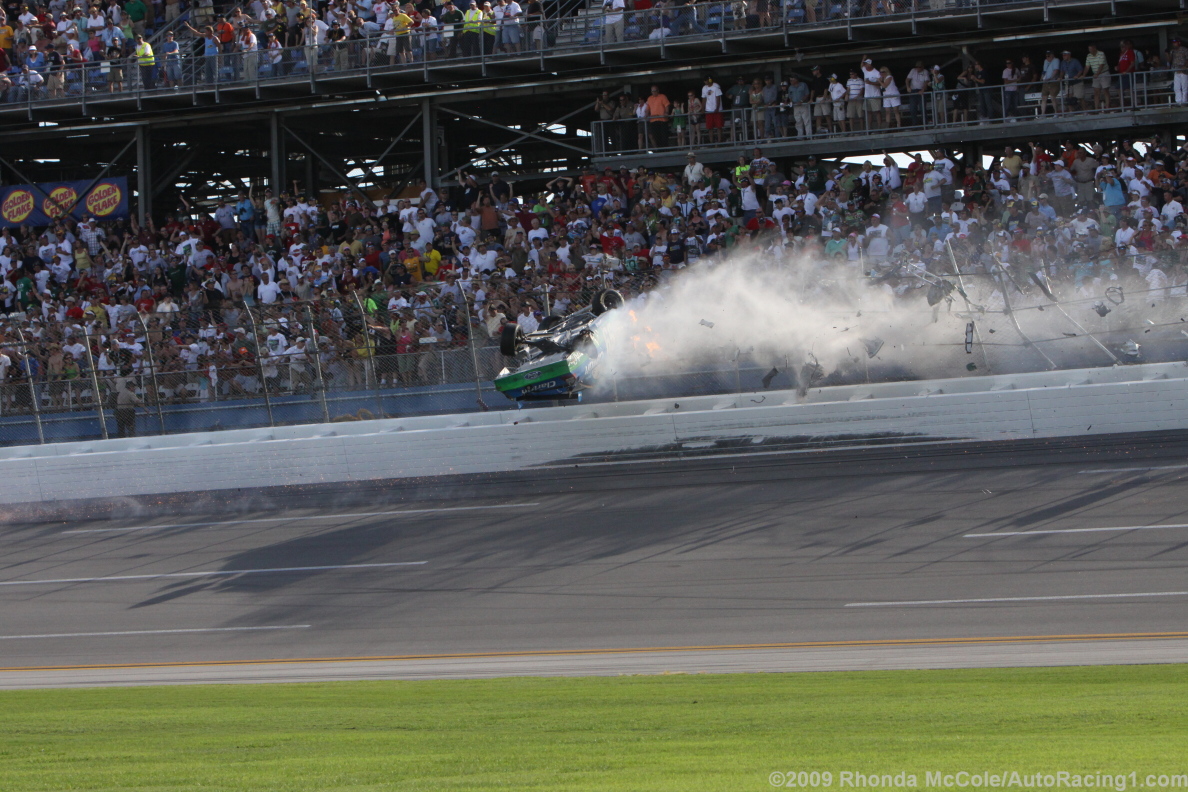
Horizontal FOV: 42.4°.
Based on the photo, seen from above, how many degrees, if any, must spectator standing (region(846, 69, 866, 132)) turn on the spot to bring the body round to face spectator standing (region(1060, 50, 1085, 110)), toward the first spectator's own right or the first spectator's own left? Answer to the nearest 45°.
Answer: approximately 90° to the first spectator's own left

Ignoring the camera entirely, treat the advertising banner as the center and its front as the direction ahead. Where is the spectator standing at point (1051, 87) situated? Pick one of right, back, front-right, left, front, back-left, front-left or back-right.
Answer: front-left

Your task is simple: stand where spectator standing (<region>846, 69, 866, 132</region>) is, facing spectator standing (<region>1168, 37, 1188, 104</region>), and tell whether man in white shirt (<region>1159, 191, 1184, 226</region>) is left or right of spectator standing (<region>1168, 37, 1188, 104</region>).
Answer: right

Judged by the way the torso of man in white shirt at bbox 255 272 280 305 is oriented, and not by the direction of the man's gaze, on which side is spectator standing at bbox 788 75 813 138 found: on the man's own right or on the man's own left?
on the man's own left

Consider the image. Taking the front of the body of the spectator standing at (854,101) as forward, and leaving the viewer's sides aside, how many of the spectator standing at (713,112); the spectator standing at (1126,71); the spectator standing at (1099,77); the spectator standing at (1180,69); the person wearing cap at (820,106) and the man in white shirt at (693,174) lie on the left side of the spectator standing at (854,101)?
3

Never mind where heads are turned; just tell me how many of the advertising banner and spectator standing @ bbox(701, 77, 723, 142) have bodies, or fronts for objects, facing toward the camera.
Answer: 2

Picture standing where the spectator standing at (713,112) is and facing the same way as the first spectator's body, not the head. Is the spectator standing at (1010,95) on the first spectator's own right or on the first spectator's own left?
on the first spectator's own left

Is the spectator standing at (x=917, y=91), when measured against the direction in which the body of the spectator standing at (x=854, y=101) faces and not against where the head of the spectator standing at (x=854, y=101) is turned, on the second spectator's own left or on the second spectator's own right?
on the second spectator's own left

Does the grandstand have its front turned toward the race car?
yes

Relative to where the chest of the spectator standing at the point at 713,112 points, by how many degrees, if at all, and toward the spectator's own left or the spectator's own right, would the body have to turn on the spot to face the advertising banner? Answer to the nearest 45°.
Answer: approximately 90° to the spectator's own right
